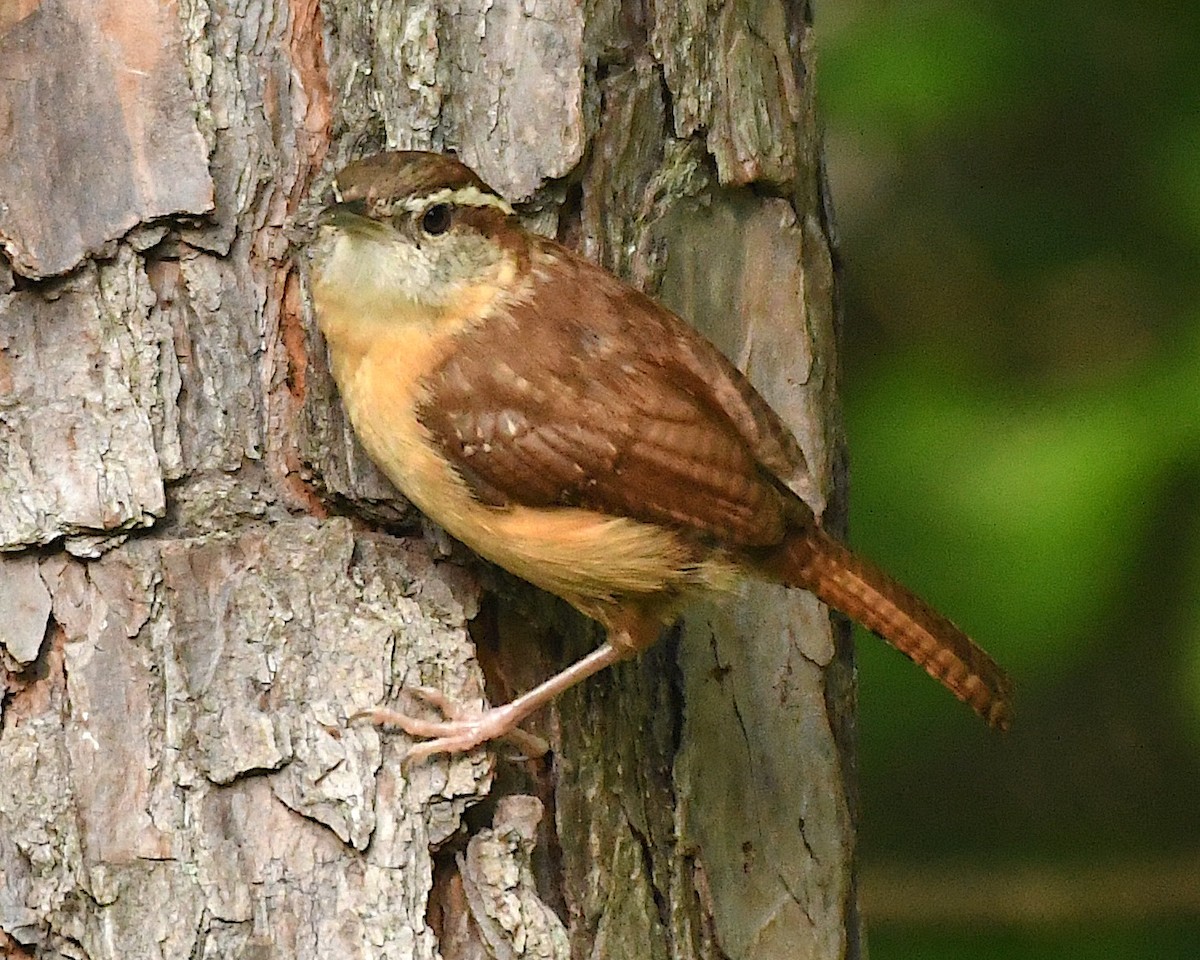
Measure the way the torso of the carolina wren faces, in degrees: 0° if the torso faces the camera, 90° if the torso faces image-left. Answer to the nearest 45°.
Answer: approximately 90°
